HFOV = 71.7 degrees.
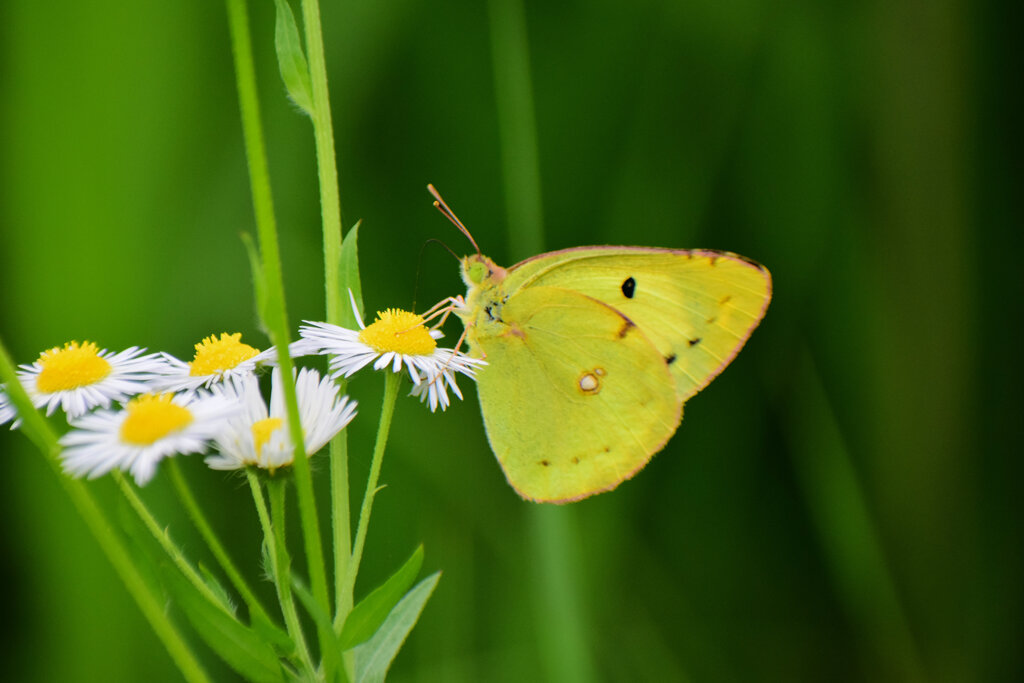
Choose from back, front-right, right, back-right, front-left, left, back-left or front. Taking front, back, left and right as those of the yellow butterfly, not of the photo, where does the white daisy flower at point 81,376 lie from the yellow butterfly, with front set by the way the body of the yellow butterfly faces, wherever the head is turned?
front-left

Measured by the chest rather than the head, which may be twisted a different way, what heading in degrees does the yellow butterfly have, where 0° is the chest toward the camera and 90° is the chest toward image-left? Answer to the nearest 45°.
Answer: approximately 90°

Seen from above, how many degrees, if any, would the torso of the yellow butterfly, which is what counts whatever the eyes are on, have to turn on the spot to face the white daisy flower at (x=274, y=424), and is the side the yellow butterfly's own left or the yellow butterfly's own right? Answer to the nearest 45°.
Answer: approximately 45° to the yellow butterfly's own left

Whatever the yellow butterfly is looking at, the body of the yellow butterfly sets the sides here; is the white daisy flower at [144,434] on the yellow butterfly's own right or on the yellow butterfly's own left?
on the yellow butterfly's own left

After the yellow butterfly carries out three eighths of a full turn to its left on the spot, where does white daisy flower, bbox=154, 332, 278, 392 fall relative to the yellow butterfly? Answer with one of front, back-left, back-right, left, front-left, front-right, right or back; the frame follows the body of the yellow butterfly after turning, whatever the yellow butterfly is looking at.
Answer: right
